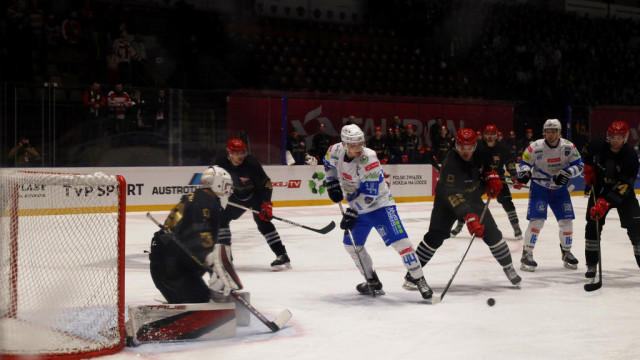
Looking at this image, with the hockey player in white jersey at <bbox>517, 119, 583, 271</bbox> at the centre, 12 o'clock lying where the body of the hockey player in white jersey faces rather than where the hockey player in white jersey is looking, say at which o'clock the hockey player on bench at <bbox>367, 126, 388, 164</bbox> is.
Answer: The hockey player on bench is roughly at 5 o'clock from the hockey player in white jersey.

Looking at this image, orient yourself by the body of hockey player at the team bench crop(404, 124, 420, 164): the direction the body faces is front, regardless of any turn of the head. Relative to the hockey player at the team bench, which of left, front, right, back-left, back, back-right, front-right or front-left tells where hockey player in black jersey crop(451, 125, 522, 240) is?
front

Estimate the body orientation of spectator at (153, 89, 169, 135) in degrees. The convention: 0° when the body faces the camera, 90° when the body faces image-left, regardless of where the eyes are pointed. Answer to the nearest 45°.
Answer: approximately 0°

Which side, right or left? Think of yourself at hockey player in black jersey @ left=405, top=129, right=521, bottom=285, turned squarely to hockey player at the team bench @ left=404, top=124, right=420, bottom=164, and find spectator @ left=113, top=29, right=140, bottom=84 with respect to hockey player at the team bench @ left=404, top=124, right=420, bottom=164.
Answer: left

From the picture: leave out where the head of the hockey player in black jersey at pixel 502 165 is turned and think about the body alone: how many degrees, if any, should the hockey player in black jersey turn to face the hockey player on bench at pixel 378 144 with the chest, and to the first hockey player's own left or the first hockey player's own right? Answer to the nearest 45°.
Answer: approximately 135° to the first hockey player's own right

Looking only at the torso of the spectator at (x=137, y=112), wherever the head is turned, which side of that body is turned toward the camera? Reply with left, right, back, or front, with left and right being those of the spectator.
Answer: front

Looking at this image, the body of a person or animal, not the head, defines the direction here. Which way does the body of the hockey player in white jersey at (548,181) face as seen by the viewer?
toward the camera

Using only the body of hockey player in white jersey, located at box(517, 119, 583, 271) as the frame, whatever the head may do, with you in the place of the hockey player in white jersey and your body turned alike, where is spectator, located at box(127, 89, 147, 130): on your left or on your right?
on your right

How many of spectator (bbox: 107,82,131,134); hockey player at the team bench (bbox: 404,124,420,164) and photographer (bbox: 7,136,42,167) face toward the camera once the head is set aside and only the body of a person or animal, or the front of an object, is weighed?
3

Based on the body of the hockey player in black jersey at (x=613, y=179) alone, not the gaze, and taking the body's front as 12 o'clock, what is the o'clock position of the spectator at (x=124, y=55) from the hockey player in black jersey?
The spectator is roughly at 4 o'clock from the hockey player in black jersey.

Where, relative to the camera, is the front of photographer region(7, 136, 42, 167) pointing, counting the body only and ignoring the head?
toward the camera

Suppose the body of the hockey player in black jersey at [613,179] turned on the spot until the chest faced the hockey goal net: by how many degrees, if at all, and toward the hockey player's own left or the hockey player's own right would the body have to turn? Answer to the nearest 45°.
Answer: approximately 45° to the hockey player's own right
